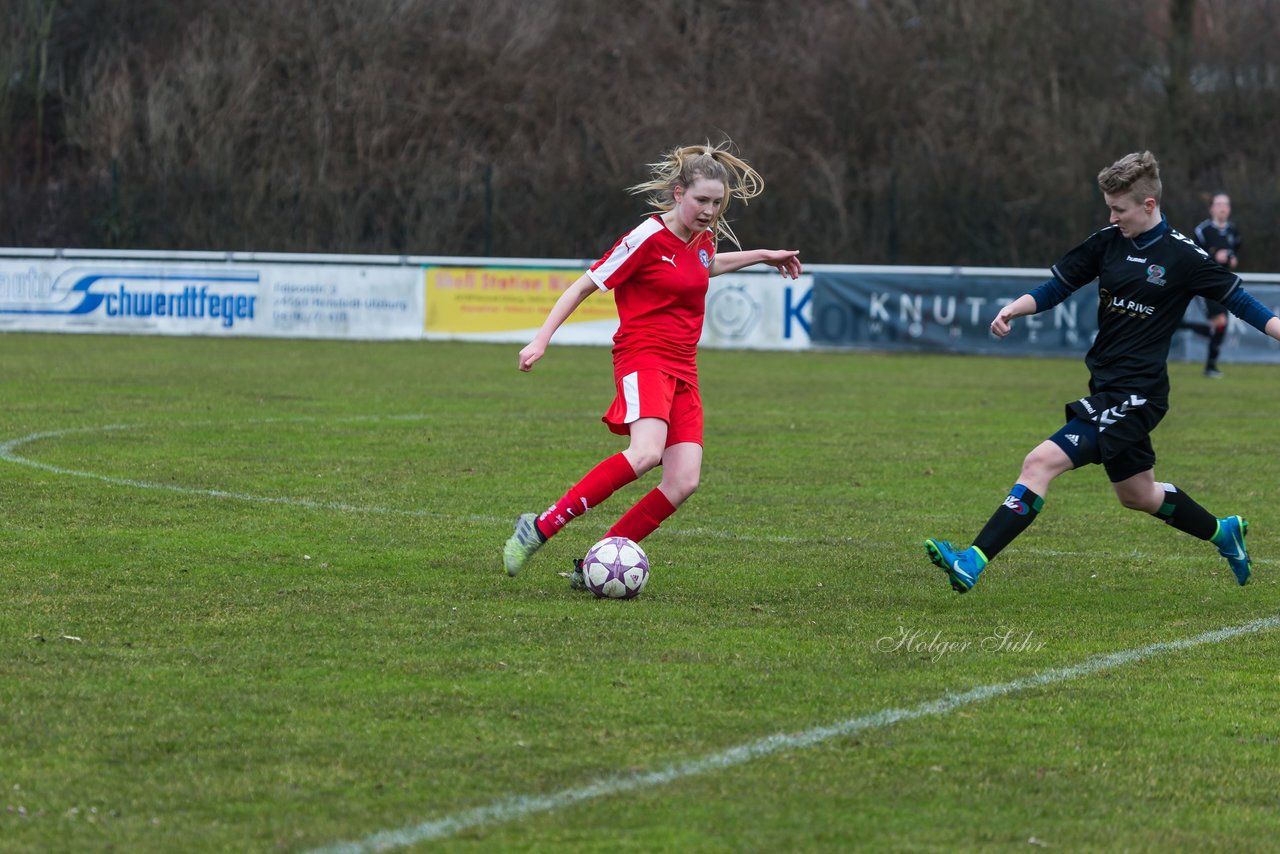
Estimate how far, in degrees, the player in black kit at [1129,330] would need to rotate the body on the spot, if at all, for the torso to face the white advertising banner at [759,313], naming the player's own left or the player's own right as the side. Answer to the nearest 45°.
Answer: approximately 135° to the player's own right

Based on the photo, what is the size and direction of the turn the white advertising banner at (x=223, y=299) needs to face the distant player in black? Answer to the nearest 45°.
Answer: approximately 45° to its left

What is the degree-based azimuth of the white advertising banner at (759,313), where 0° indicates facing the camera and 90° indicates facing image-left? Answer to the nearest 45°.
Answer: approximately 0°

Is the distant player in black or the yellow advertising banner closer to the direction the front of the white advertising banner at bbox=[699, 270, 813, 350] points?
the distant player in black

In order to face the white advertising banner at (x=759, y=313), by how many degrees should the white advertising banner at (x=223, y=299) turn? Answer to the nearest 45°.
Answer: approximately 90° to its left

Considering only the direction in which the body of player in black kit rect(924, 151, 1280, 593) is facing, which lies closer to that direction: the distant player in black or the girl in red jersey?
the girl in red jersey
